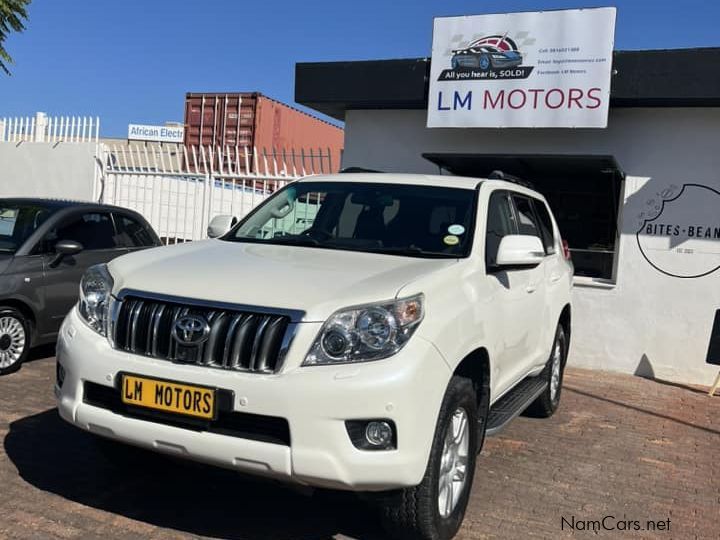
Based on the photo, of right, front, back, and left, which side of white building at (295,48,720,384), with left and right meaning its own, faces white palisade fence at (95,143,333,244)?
right

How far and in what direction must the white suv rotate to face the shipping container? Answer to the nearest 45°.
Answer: approximately 135° to its right

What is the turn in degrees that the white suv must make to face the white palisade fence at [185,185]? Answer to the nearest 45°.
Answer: approximately 135° to its right

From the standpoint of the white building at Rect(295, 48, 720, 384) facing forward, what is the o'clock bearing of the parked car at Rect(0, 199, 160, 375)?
The parked car is roughly at 2 o'clock from the white building.

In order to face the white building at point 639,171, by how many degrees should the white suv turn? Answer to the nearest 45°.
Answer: approximately 180°

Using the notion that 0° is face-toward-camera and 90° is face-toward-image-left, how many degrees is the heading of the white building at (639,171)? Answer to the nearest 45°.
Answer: approximately 0°

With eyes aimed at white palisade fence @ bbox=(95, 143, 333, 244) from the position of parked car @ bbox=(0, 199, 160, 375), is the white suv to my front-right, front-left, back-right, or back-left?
back-right
